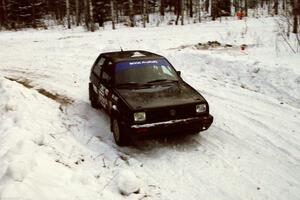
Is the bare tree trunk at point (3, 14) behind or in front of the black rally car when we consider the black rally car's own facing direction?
behind
